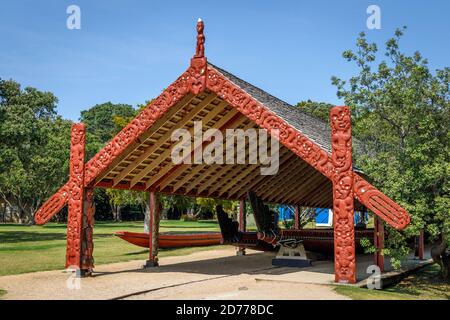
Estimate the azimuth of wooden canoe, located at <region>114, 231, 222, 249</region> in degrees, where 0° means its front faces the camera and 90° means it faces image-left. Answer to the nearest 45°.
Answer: approximately 90°

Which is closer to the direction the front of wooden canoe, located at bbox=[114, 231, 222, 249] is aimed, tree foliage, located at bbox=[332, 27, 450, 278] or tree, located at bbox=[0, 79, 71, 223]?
the tree
